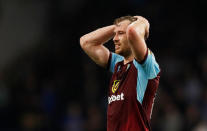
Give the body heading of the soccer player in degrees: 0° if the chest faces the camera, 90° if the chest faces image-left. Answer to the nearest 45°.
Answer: approximately 45°
